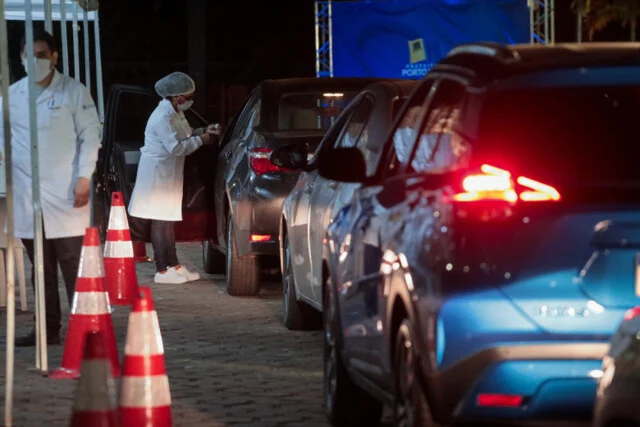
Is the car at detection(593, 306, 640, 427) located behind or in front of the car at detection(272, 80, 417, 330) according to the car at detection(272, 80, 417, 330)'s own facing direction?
behind

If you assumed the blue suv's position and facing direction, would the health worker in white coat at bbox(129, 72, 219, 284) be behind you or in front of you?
in front

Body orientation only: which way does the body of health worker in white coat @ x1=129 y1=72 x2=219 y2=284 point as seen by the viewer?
to the viewer's right

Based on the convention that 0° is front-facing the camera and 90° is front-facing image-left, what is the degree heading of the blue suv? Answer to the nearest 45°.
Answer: approximately 135°

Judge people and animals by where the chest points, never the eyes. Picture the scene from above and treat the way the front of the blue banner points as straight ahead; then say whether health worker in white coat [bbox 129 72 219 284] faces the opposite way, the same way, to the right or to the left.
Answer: to the left

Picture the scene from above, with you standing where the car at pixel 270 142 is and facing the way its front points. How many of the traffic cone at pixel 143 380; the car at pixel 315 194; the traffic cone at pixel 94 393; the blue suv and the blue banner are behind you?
4

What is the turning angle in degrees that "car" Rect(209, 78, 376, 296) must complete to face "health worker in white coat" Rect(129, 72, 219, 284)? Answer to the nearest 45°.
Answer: approximately 45° to its left

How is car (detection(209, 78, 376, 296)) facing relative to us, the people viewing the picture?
facing away from the viewer

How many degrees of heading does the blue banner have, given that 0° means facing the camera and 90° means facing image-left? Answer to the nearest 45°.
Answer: approximately 0°

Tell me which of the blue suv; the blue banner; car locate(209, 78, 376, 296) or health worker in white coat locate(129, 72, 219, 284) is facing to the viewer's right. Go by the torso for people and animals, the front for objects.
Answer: the health worker in white coat

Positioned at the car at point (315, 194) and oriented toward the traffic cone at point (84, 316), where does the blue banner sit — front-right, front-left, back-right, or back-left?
back-right

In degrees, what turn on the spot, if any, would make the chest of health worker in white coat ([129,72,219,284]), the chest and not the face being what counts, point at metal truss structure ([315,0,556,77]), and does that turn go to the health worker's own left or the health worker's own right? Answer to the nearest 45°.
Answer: approximately 45° to the health worker's own left

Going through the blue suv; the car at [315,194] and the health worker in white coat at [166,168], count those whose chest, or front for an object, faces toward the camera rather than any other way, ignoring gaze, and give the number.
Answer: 0

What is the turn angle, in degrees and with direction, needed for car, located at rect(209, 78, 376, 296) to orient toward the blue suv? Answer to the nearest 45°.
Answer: approximately 180°

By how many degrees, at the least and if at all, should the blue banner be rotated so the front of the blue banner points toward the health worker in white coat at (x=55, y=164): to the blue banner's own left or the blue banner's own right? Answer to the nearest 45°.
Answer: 0° — it already faces them

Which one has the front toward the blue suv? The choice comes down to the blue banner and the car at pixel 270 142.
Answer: the blue banner

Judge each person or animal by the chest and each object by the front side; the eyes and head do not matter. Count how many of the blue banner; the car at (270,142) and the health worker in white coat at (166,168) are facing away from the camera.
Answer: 1
